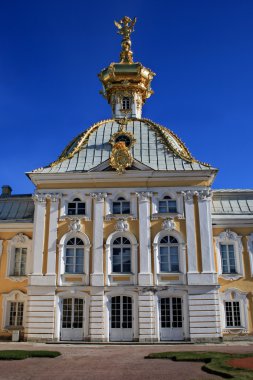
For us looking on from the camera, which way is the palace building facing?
facing the viewer
